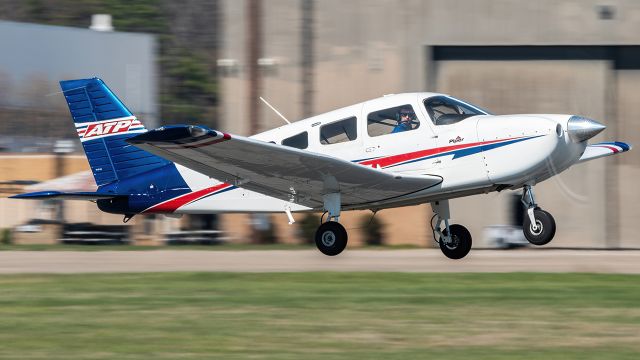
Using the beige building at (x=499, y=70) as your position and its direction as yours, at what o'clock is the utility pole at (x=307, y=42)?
The utility pole is roughly at 3 o'clock from the beige building.

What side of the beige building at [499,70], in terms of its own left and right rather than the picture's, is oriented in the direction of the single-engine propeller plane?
front

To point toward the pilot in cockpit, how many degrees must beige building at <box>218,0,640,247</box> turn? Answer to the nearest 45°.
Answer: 0° — it already faces them

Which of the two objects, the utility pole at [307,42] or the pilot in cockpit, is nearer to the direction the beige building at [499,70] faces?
the pilot in cockpit

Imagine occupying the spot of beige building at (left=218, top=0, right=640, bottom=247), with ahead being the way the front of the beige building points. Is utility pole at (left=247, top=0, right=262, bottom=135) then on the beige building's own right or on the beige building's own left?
on the beige building's own right

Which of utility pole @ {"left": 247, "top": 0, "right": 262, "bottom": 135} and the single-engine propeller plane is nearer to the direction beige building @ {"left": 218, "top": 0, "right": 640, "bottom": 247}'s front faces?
the single-engine propeller plane

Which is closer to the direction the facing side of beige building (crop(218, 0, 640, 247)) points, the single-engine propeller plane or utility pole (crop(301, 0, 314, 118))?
the single-engine propeller plane

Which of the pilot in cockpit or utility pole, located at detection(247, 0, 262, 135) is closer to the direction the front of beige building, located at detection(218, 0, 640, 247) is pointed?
the pilot in cockpit

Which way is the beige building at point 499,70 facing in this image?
toward the camera
